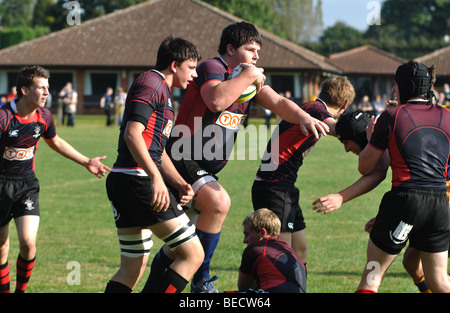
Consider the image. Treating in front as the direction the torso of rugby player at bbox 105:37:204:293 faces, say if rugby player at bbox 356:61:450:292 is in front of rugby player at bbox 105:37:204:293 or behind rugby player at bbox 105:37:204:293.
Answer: in front

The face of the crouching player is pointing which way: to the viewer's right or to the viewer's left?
to the viewer's left

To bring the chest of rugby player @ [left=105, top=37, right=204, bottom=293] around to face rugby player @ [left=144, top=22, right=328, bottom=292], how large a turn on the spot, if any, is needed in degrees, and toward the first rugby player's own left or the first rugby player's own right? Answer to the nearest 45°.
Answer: approximately 45° to the first rugby player's own left

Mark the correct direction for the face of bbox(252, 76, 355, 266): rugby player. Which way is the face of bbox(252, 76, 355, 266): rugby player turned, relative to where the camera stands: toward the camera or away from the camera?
away from the camera

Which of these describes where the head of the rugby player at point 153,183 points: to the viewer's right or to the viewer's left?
to the viewer's right

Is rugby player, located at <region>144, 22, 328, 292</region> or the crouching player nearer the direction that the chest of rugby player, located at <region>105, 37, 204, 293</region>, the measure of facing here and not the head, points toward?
the crouching player
